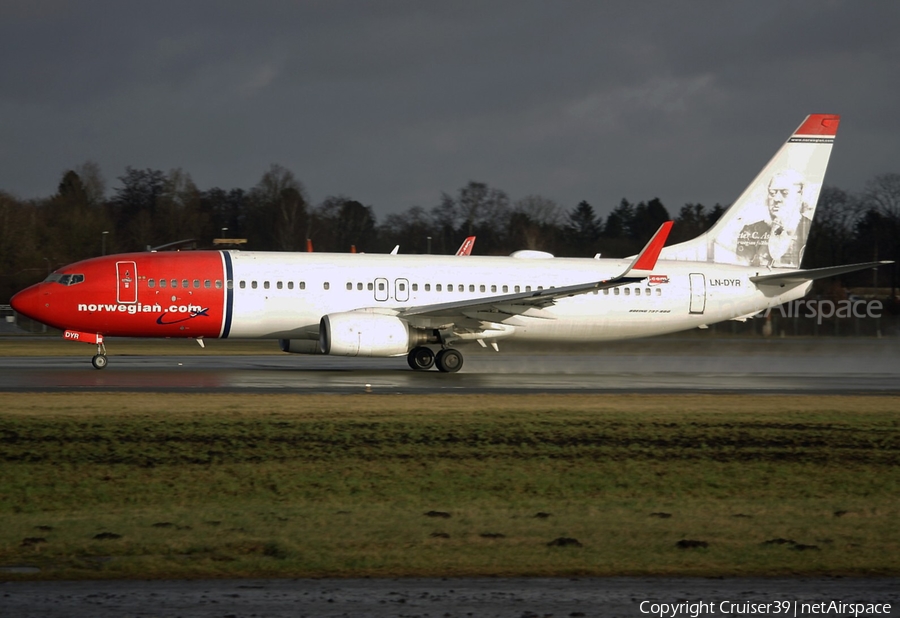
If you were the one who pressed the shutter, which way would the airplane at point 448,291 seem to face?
facing to the left of the viewer
